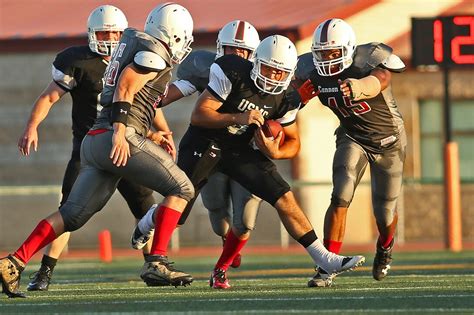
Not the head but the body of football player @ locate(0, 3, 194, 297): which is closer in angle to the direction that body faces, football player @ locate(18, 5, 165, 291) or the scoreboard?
the scoreboard

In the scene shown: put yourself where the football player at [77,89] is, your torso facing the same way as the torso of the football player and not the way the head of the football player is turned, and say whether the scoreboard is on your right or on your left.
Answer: on your left

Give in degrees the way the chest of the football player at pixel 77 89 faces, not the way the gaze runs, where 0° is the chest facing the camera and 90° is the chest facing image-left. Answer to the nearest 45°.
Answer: approximately 315°

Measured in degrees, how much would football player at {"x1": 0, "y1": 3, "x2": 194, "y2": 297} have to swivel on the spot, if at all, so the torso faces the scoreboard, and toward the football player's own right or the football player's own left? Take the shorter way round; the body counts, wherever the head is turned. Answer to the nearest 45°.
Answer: approximately 45° to the football player's own left

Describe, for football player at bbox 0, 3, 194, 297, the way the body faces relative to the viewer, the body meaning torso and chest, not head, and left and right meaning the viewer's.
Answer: facing to the right of the viewer

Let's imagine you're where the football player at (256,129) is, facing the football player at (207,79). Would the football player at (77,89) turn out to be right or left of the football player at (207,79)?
left
